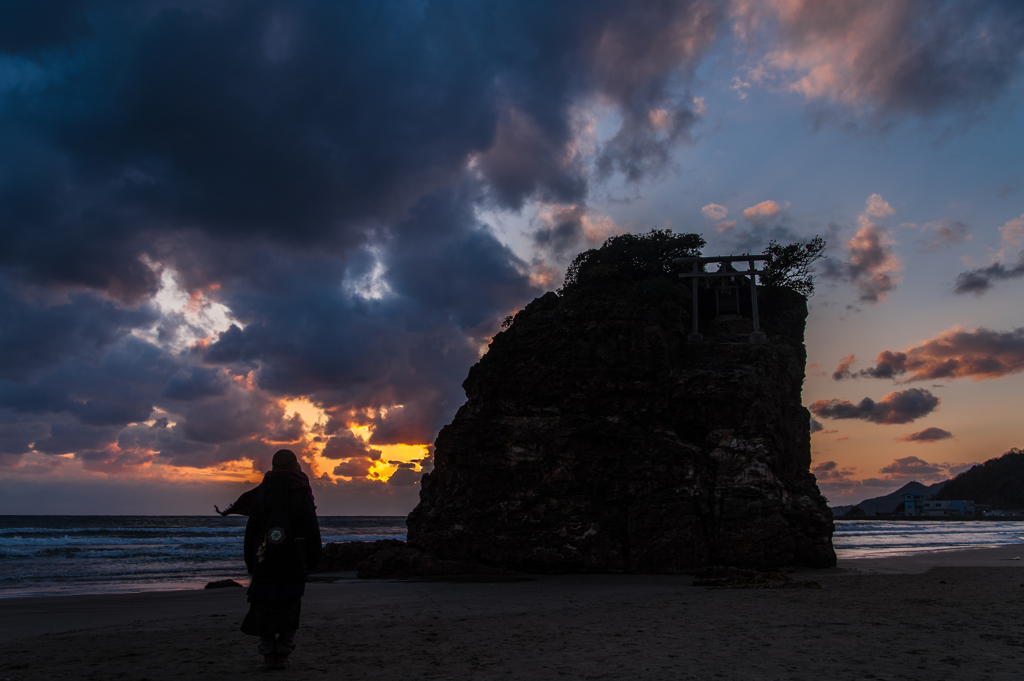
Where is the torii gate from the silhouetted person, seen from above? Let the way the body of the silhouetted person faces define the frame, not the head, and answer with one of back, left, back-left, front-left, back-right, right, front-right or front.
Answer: front-right

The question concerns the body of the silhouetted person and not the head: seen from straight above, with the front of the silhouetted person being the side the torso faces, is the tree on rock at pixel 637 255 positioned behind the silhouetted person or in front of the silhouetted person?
in front

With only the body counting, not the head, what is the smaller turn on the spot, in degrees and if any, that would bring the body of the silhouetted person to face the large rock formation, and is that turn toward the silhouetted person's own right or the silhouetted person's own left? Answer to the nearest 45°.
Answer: approximately 45° to the silhouetted person's own right

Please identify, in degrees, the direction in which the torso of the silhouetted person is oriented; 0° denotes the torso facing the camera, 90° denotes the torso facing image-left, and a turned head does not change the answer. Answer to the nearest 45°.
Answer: approximately 180°
